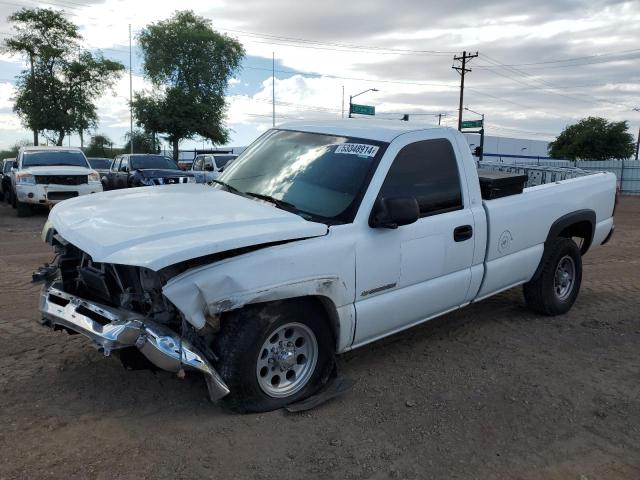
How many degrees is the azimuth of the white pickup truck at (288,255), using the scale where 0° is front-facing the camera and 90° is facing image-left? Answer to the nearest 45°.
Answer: approximately 45°

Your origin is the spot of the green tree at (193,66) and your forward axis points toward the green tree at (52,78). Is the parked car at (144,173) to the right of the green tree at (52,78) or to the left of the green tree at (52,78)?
left

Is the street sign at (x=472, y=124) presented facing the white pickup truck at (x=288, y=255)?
yes

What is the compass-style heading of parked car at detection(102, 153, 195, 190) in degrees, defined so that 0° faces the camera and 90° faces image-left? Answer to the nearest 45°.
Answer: approximately 315°

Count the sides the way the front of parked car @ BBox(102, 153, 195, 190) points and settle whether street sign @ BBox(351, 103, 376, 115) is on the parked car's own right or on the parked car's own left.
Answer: on the parked car's own left

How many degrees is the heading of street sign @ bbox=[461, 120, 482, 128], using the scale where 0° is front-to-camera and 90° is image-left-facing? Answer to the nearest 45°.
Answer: approximately 0°

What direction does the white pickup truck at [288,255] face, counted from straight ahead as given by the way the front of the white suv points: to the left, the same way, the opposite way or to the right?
to the right
